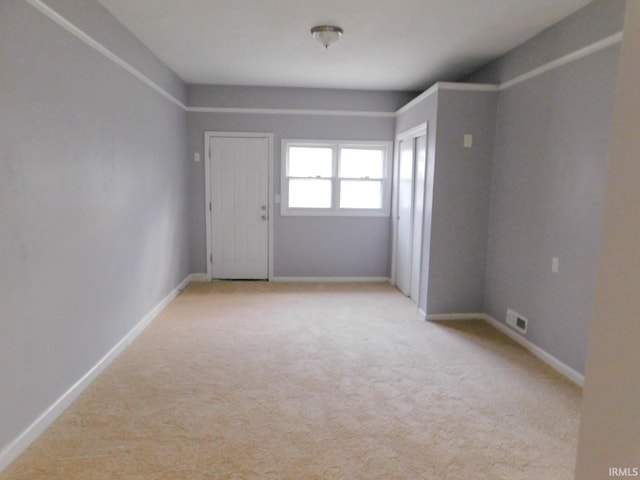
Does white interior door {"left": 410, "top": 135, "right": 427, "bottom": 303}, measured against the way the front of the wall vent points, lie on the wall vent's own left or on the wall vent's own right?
on the wall vent's own right

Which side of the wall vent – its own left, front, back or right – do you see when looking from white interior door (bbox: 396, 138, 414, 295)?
right

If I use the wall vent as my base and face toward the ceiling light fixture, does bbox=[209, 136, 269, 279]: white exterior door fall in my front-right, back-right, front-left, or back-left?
front-right

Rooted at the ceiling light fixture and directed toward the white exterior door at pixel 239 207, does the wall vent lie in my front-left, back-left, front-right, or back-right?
back-right

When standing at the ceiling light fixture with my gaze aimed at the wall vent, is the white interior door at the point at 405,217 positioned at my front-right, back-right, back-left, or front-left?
front-left

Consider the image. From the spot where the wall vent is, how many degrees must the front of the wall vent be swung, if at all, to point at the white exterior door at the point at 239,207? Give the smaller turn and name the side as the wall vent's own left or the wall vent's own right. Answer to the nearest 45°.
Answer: approximately 45° to the wall vent's own right

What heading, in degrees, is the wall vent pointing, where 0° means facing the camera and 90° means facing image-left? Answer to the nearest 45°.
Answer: approximately 45°
